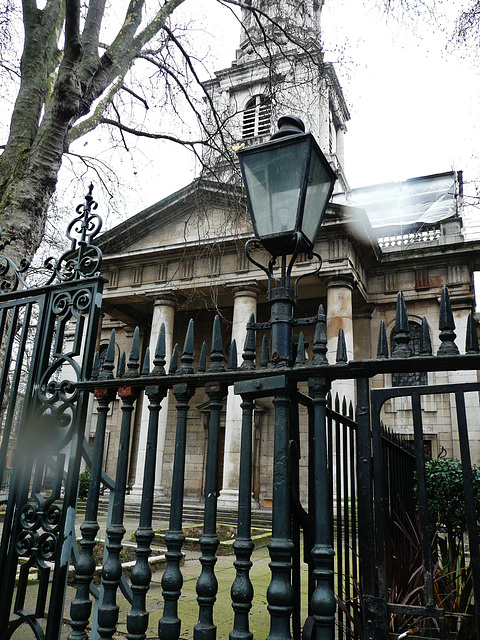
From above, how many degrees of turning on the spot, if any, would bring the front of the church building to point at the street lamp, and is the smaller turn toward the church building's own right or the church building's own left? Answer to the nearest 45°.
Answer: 0° — it already faces it

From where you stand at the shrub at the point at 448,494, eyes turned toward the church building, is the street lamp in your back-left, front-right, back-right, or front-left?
back-left

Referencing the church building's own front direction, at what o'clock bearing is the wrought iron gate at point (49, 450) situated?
The wrought iron gate is roughly at 12 o'clock from the church building.

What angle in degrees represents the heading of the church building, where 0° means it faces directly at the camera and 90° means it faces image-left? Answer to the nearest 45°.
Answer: approximately 0°

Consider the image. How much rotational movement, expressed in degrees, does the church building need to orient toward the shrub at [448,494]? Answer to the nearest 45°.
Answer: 0° — it already faces it
